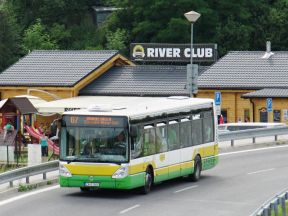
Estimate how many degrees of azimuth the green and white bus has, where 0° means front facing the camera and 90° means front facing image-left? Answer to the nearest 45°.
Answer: approximately 45°

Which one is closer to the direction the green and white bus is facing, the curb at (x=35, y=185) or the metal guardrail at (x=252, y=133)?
the curb

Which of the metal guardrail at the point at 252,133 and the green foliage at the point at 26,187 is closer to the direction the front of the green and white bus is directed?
the green foliage

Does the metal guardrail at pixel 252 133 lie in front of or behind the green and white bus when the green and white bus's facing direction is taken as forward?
behind

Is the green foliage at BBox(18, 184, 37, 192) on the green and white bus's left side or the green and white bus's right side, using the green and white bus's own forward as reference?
on its right
